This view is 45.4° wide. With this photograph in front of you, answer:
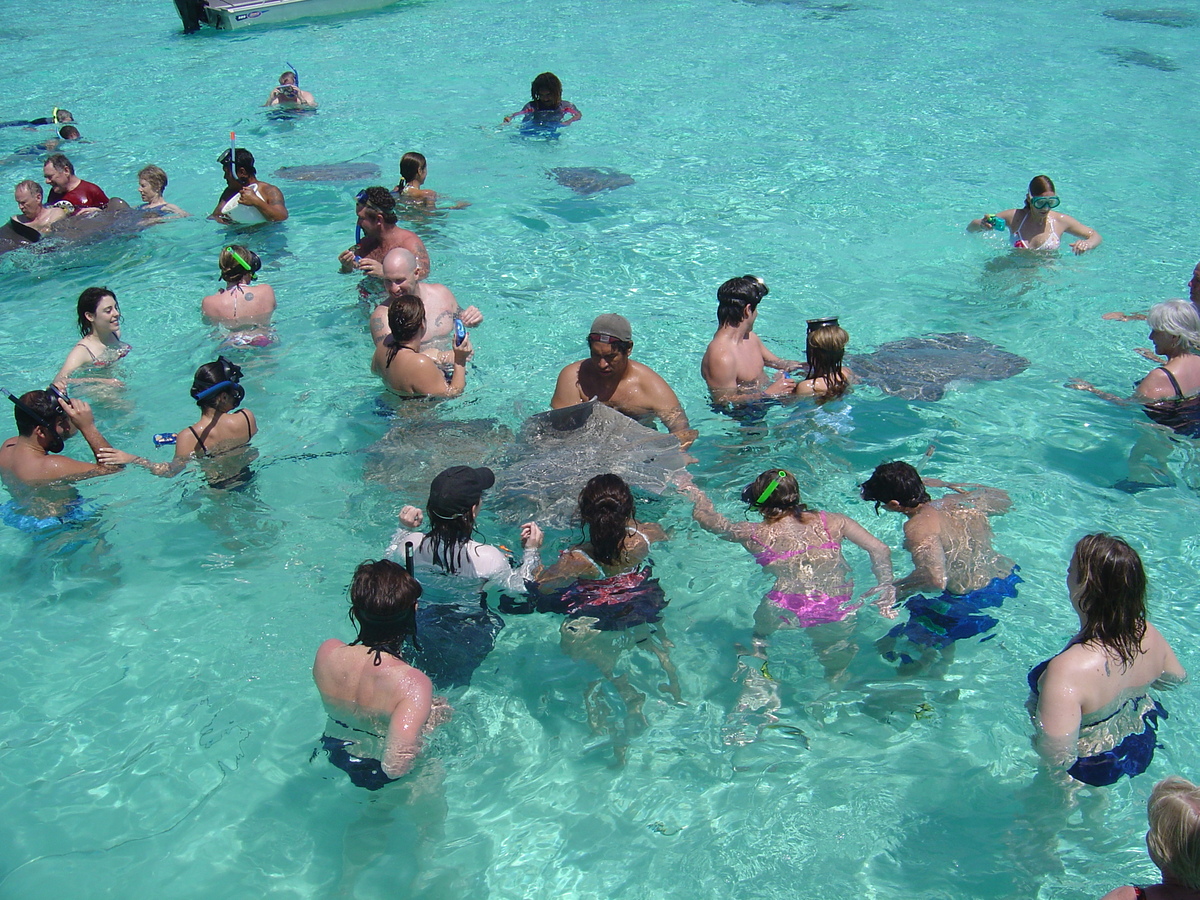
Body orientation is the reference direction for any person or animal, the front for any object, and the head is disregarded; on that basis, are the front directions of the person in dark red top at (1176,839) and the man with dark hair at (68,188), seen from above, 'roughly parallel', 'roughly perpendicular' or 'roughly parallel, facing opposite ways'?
roughly parallel, facing opposite ways

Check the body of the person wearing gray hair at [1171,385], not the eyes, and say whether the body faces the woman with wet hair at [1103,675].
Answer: no

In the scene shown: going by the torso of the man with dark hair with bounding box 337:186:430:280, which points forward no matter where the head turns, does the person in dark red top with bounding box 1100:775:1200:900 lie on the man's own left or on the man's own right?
on the man's own left

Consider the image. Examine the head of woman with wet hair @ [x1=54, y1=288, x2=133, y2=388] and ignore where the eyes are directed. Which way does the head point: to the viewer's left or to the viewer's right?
to the viewer's right

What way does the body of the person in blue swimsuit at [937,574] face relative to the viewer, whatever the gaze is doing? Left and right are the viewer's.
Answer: facing away from the viewer and to the left of the viewer

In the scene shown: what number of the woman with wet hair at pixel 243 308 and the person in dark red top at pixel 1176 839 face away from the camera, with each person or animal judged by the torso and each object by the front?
2

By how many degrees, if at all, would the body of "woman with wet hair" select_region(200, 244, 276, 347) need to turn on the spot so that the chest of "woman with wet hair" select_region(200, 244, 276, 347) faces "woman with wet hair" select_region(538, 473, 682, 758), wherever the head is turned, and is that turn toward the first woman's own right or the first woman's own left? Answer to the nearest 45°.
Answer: approximately 180°

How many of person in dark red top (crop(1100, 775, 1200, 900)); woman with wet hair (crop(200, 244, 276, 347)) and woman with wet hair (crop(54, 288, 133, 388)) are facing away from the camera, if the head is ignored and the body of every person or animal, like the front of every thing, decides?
2

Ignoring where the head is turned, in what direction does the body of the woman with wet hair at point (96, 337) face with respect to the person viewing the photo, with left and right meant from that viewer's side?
facing the viewer and to the right of the viewer

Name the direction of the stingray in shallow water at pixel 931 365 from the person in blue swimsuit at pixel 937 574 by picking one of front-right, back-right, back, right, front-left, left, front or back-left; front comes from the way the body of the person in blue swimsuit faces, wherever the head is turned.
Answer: front-right

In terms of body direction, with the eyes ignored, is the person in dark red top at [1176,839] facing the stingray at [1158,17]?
yes

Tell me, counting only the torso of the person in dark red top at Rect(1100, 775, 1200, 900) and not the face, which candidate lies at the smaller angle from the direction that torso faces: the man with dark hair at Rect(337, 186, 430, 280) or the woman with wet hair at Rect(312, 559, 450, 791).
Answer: the man with dark hair

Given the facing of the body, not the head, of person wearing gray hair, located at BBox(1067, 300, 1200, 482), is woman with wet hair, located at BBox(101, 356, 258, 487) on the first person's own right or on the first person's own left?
on the first person's own left

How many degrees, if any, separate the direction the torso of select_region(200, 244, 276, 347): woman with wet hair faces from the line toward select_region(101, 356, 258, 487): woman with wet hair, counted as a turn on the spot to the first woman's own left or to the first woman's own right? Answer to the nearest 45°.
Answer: approximately 180°

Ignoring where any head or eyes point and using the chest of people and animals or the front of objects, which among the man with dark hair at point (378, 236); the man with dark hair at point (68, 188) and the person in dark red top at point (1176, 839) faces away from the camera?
the person in dark red top

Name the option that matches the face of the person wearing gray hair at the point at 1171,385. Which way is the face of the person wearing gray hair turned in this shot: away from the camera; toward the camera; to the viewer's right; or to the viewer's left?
to the viewer's left
